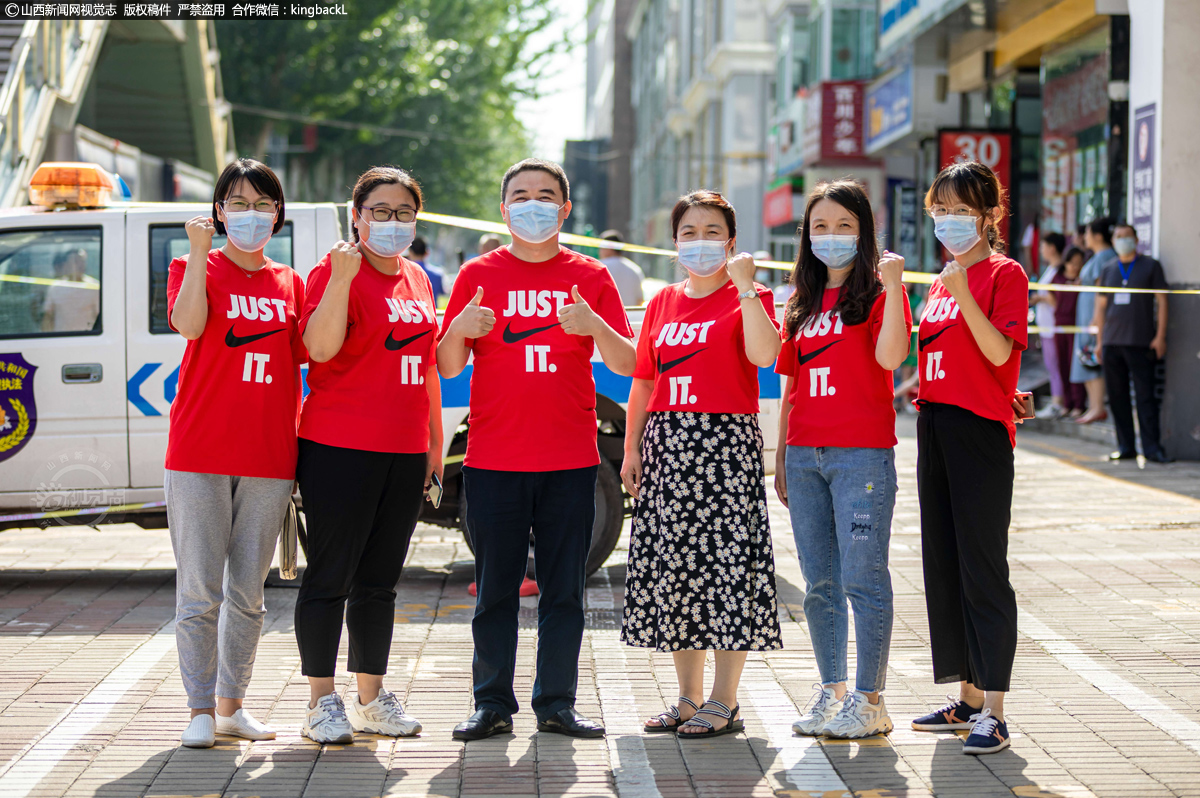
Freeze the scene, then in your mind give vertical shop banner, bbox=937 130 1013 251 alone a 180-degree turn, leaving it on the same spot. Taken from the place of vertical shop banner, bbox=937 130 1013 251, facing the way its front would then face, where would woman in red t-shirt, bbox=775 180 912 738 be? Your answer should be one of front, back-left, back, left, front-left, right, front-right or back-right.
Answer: back

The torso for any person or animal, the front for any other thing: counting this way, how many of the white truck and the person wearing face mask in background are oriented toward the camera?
1

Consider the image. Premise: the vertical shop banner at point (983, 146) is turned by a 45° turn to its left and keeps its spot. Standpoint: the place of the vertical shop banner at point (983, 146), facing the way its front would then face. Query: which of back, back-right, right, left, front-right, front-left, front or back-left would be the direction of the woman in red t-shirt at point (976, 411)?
front-right

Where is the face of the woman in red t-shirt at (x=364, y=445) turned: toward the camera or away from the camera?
toward the camera

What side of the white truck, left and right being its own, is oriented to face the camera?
left

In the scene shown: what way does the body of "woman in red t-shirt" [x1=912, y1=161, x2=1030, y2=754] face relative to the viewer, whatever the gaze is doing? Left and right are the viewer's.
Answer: facing the viewer and to the left of the viewer

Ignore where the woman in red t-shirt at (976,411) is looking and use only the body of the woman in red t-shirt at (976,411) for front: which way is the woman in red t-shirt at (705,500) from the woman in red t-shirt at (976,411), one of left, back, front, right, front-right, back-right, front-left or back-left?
front-right

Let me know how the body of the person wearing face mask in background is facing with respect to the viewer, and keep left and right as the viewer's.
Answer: facing the viewer

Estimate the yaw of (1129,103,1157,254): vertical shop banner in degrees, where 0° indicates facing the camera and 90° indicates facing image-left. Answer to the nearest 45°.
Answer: approximately 45°

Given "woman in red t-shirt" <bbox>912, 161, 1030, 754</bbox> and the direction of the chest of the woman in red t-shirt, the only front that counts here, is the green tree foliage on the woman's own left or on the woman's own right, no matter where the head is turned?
on the woman's own right

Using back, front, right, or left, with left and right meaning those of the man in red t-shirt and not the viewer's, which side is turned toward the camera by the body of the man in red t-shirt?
front

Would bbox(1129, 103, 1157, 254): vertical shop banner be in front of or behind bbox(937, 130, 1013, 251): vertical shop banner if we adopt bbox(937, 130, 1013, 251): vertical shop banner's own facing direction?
in front

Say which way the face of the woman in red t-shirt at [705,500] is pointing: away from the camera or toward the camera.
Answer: toward the camera

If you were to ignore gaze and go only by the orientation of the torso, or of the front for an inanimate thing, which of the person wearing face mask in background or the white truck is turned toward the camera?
the person wearing face mask in background

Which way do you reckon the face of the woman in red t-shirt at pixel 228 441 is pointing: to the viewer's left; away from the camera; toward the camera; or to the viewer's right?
toward the camera

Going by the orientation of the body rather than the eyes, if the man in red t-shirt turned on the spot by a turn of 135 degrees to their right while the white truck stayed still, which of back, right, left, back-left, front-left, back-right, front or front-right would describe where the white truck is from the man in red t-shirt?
front

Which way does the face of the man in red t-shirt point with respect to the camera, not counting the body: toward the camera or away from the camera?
toward the camera

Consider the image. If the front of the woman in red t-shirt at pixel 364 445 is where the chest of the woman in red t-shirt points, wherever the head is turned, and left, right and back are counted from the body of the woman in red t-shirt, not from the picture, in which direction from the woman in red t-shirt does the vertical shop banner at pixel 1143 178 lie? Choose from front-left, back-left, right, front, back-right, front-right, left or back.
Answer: left
